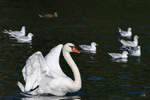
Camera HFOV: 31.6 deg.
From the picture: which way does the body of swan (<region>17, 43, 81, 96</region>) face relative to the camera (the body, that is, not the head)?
to the viewer's right

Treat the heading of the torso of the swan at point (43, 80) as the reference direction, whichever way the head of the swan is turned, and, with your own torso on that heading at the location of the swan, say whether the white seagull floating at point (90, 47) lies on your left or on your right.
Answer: on your left
